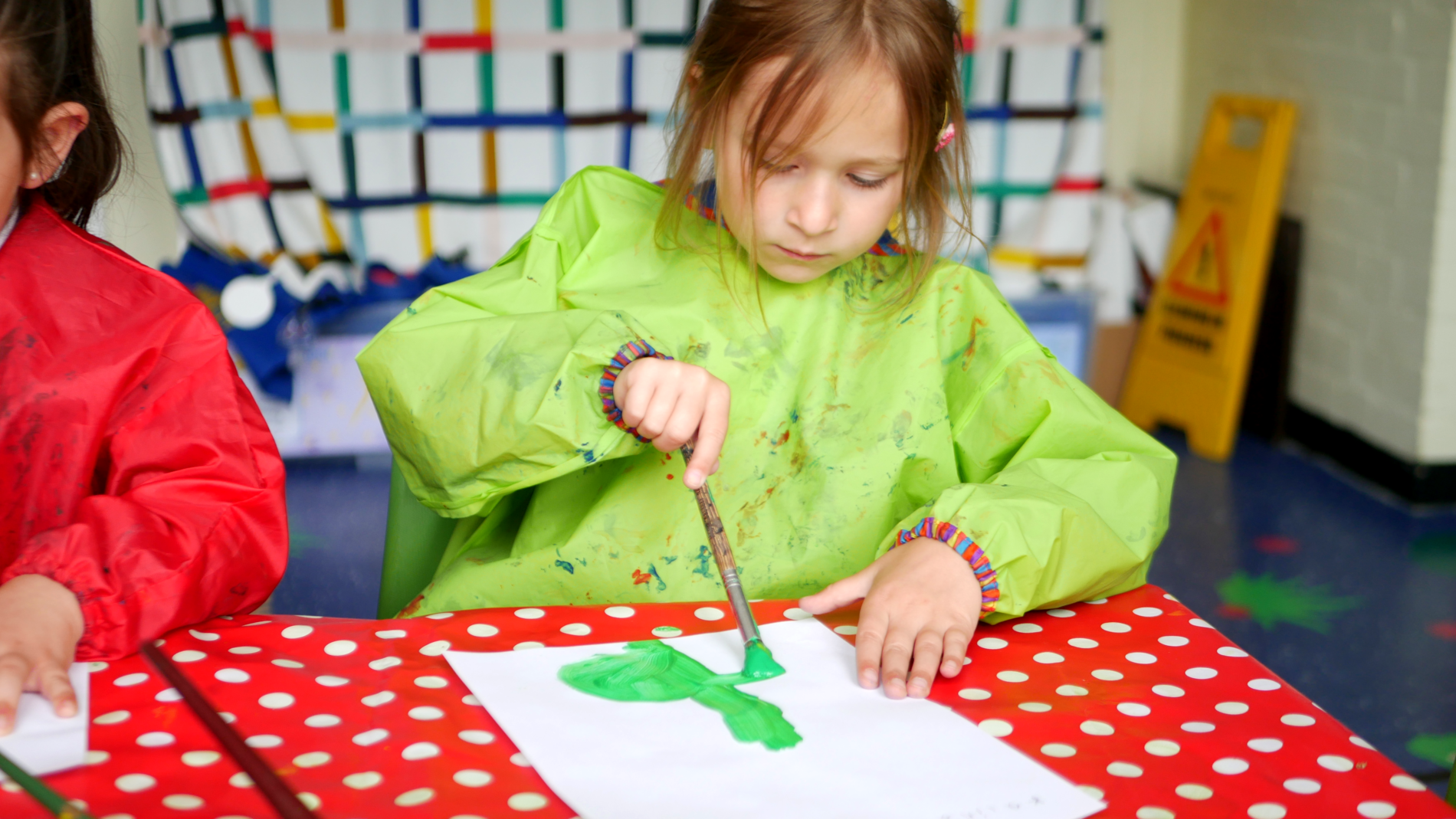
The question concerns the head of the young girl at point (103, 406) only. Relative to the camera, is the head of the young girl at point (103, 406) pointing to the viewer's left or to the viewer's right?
to the viewer's left

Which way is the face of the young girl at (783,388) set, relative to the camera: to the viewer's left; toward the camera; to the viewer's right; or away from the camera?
toward the camera

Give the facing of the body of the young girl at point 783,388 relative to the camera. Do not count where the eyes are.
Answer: toward the camera

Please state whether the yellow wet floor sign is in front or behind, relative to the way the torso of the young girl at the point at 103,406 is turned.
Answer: behind

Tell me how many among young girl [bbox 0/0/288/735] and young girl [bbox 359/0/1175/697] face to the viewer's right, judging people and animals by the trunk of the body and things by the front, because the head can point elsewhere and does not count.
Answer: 0

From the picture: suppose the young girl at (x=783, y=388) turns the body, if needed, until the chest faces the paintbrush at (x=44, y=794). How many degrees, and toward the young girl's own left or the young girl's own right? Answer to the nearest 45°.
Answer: approximately 45° to the young girl's own right

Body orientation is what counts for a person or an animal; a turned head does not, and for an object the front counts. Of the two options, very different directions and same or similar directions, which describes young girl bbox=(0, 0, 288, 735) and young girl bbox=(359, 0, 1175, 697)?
same or similar directions
